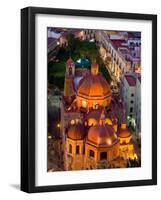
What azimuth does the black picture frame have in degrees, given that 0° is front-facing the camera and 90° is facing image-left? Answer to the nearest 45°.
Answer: approximately 315°
